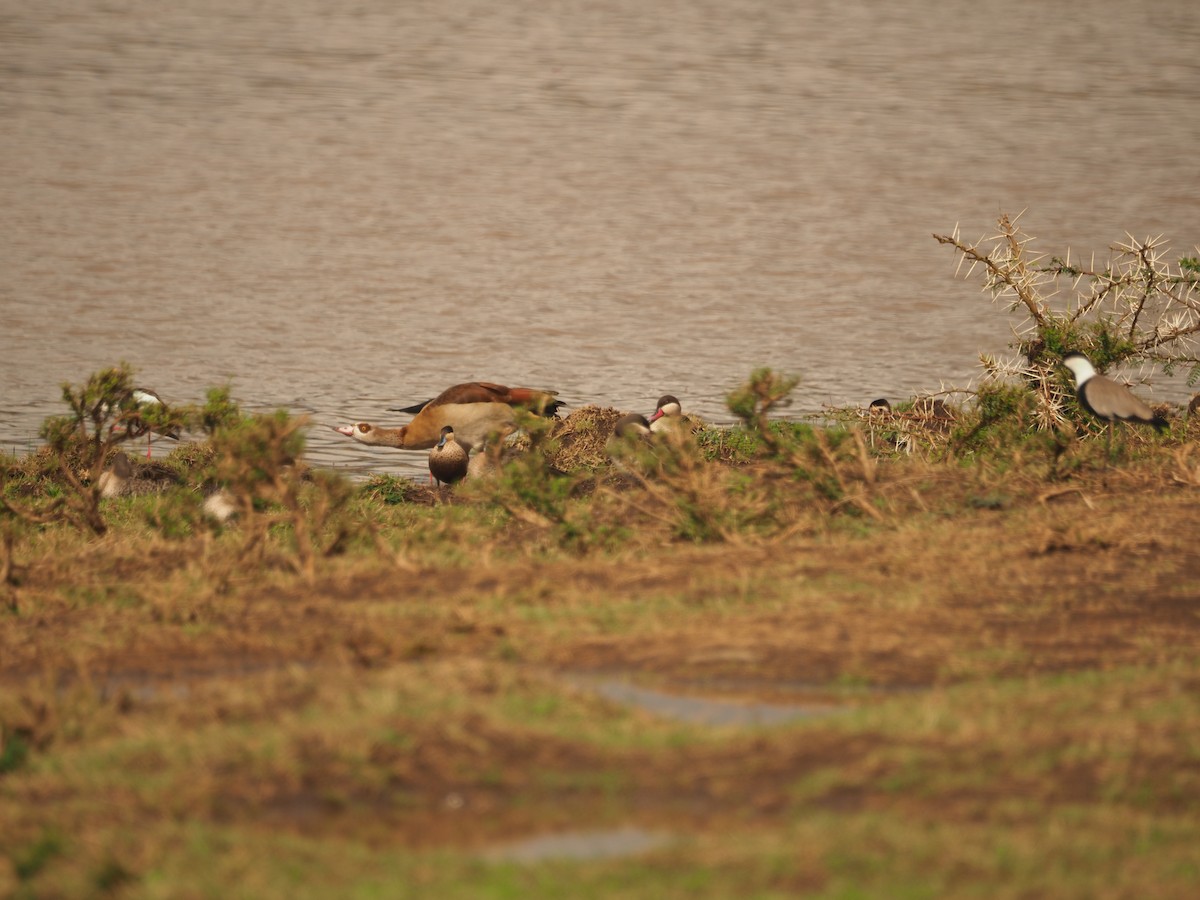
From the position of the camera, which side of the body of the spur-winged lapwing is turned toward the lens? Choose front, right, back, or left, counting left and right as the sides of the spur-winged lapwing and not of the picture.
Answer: left

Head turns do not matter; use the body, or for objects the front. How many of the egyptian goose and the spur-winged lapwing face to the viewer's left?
2

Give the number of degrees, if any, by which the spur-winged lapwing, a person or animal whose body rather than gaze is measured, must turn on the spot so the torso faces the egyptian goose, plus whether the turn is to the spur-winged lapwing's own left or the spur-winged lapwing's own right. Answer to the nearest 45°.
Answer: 0° — it already faces it

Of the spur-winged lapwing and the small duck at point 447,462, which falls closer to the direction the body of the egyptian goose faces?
the small duck

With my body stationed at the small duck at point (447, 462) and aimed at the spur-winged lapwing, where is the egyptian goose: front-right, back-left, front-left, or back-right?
back-left

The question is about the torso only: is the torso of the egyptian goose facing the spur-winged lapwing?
no

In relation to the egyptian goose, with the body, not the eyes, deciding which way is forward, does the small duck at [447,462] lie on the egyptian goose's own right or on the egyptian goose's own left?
on the egyptian goose's own left

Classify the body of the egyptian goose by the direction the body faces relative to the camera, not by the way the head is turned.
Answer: to the viewer's left

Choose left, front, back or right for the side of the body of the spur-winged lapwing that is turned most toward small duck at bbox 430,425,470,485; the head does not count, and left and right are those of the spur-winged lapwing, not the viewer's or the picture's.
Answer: front

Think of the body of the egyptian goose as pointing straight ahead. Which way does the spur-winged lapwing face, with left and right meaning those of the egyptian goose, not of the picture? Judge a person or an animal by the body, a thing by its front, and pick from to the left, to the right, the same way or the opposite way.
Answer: the same way
